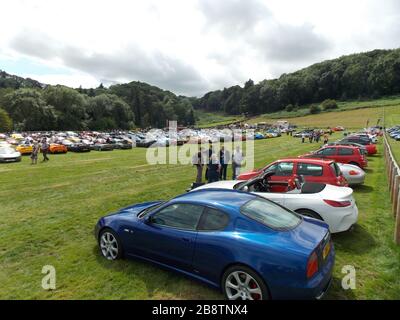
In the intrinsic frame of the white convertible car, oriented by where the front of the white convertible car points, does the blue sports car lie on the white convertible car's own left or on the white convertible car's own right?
on the white convertible car's own left

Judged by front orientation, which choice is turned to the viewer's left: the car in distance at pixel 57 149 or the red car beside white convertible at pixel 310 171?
the red car beside white convertible at pixel 310 171

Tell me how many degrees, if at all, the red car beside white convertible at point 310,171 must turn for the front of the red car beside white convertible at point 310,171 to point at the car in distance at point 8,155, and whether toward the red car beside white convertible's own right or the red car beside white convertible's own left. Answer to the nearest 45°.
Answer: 0° — it already faces it

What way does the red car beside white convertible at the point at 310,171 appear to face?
to the viewer's left

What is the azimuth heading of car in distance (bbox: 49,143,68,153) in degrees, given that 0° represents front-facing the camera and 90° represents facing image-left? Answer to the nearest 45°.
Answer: approximately 315°

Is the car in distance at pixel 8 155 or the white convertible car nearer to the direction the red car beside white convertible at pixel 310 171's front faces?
the car in distance

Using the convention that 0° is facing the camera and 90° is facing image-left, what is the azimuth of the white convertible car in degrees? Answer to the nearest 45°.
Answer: approximately 135°

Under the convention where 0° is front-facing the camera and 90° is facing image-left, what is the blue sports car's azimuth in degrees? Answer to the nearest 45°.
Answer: approximately 135°

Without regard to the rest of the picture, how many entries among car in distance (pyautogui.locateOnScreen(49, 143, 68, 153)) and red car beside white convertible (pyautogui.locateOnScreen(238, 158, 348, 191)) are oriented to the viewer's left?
1
